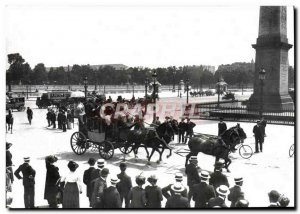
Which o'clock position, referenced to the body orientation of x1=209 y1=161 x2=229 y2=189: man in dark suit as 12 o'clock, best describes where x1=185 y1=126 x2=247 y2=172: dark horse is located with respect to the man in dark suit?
The dark horse is roughly at 12 o'clock from the man in dark suit.

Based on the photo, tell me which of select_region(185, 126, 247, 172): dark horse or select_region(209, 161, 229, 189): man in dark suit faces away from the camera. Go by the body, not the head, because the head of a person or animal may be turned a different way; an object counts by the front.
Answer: the man in dark suit

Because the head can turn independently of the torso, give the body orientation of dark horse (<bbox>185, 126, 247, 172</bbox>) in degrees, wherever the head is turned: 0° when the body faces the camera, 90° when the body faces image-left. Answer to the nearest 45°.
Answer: approximately 270°

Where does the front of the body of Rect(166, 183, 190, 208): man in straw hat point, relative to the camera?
away from the camera

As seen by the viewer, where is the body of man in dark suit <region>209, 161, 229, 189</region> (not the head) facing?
away from the camera
